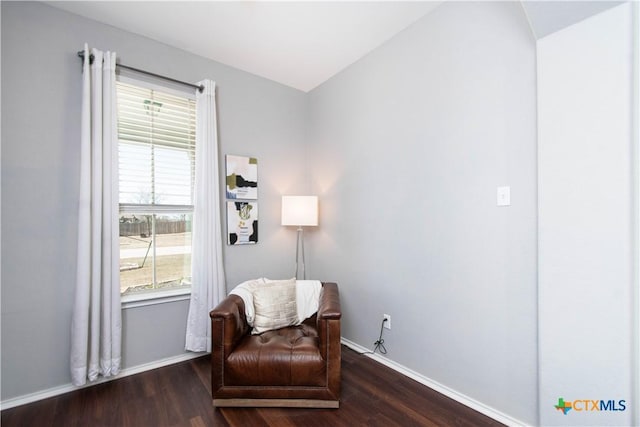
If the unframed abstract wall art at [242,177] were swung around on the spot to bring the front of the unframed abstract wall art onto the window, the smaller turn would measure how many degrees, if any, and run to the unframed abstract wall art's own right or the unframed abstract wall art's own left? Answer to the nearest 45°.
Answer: approximately 135° to the unframed abstract wall art's own right

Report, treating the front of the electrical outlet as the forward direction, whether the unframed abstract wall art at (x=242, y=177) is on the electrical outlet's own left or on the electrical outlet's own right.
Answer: on the electrical outlet's own right

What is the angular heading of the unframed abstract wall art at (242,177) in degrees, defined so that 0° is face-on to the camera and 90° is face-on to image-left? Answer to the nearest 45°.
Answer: approximately 315°

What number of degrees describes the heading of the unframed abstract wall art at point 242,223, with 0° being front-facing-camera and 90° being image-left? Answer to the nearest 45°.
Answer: approximately 315°

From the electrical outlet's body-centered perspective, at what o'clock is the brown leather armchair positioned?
The brown leather armchair is roughly at 12 o'clock from the electrical outlet.

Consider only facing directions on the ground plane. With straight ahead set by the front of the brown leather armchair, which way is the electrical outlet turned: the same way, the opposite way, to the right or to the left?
to the right

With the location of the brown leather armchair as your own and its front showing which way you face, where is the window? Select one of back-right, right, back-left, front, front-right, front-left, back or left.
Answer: back-right

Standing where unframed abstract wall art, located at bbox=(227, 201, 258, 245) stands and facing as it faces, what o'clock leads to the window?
The window is roughly at 4 o'clock from the unframed abstract wall art.
